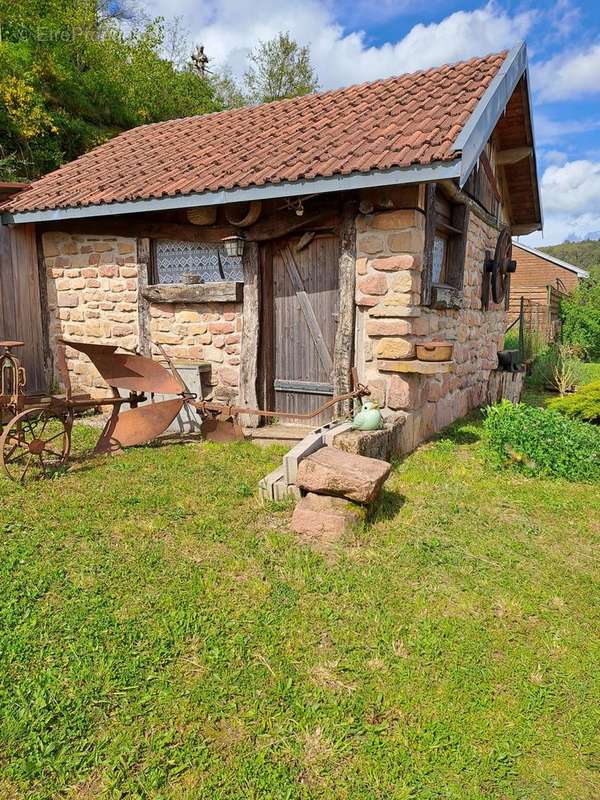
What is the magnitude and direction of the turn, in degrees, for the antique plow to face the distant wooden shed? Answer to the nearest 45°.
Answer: approximately 135° to its right

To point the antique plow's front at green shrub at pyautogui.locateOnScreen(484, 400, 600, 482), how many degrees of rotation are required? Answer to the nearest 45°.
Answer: approximately 180°

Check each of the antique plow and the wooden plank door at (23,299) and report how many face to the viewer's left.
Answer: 1

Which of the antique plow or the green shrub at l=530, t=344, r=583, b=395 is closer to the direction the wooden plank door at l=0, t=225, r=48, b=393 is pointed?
the antique plow

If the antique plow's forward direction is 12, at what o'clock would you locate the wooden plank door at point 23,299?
The wooden plank door is roughly at 2 o'clock from the antique plow.

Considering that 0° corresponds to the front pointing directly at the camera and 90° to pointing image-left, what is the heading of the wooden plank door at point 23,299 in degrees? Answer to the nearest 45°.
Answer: approximately 0°

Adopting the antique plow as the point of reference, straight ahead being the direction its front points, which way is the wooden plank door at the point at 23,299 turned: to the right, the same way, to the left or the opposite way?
to the left

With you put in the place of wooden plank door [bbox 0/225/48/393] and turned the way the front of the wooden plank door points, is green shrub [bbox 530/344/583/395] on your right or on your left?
on your left

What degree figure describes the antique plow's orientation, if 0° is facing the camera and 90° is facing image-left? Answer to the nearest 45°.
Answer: approximately 90°

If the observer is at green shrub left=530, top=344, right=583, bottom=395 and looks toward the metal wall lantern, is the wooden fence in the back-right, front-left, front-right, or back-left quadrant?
back-right

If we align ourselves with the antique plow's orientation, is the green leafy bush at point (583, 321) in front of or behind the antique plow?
behind

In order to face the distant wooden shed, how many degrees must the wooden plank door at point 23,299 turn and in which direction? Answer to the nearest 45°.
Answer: approximately 135° to its left

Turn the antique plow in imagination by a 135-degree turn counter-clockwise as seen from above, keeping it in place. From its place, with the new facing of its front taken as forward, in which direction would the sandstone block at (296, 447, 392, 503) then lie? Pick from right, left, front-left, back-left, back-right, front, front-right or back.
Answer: front
